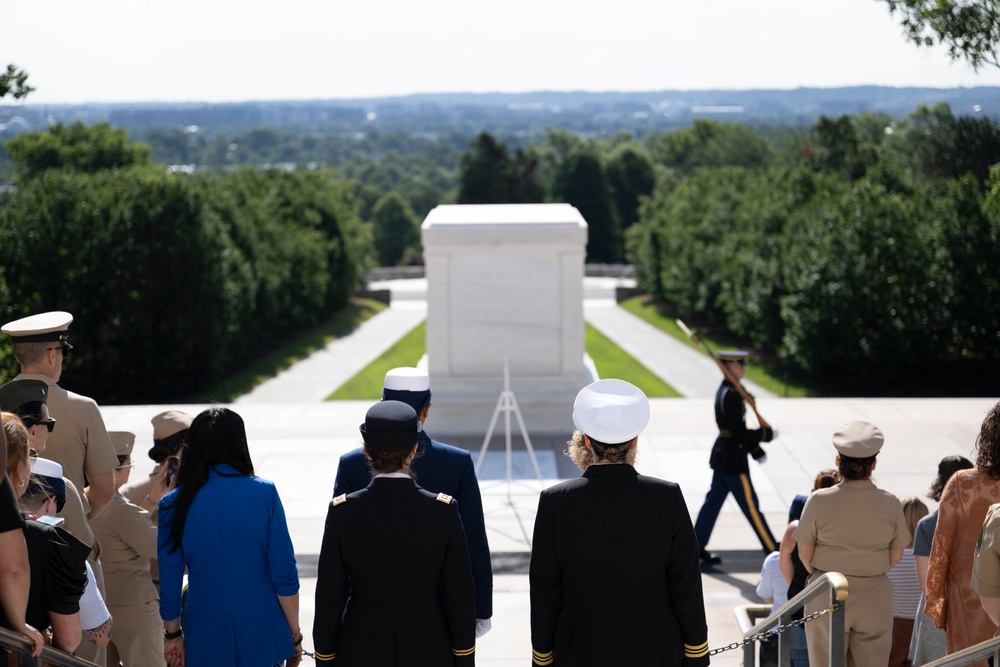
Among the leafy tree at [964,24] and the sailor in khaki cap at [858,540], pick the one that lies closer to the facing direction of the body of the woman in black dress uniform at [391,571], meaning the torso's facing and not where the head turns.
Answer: the leafy tree

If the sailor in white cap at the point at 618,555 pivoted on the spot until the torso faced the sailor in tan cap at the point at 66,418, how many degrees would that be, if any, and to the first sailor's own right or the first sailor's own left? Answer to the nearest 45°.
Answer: approximately 45° to the first sailor's own left

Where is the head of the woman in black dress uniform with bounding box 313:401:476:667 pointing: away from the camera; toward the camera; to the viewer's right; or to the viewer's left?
away from the camera

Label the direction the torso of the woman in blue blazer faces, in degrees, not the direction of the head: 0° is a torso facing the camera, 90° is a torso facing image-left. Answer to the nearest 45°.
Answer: approximately 180°

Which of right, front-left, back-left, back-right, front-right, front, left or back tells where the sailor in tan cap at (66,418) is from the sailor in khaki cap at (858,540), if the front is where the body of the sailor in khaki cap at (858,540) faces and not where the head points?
left

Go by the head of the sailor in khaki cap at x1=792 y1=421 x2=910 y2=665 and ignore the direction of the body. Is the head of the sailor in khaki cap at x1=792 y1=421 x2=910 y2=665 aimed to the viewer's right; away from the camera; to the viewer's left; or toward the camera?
away from the camera

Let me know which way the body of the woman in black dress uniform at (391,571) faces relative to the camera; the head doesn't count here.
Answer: away from the camera

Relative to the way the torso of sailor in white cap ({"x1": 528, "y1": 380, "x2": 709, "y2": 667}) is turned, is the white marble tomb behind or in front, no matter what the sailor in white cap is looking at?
in front

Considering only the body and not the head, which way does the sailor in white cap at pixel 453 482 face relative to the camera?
away from the camera

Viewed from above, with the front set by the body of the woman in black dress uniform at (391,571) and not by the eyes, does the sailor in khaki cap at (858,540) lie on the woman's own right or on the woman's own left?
on the woman's own right

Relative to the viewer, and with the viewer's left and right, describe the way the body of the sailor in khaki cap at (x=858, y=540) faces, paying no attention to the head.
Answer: facing away from the viewer

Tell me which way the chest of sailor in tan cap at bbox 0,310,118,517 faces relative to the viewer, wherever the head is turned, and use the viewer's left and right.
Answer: facing away from the viewer and to the right of the viewer

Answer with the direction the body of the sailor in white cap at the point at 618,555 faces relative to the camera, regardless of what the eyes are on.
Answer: away from the camera
